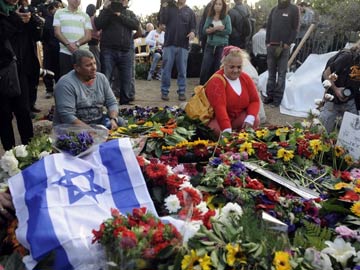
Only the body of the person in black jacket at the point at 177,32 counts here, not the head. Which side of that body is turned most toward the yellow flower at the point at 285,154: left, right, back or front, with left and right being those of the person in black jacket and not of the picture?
front

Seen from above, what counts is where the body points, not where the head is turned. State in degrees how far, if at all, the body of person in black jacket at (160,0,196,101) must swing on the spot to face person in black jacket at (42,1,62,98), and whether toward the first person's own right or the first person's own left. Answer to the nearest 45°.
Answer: approximately 90° to the first person's own right

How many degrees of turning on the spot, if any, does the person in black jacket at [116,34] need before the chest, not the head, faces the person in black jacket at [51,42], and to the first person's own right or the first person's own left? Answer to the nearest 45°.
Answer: approximately 135° to the first person's own right

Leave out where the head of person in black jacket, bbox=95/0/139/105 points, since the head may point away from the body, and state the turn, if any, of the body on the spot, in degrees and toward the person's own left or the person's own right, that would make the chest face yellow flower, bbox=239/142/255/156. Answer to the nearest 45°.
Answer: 0° — they already face it

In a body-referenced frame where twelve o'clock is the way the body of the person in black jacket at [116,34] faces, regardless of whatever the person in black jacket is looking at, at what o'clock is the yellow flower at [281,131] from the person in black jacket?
The yellow flower is roughly at 11 o'clock from the person in black jacket.

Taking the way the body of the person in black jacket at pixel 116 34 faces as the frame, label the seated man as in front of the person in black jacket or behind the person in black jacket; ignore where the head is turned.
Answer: in front

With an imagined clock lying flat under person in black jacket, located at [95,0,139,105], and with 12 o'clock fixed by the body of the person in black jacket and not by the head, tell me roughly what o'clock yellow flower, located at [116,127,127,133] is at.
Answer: The yellow flower is roughly at 12 o'clock from the person in black jacket.

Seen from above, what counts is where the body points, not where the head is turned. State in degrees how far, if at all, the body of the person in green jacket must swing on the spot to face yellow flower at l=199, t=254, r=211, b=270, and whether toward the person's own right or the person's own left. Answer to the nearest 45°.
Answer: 0° — they already face it

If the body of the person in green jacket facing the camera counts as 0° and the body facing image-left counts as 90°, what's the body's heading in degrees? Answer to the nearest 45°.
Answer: approximately 0°

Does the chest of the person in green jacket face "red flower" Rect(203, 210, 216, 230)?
yes

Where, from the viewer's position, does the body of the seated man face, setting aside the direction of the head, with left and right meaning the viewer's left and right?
facing the viewer and to the right of the viewer

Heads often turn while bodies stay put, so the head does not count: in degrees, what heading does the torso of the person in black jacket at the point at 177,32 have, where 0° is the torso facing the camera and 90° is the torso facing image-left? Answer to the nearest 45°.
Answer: approximately 0°
